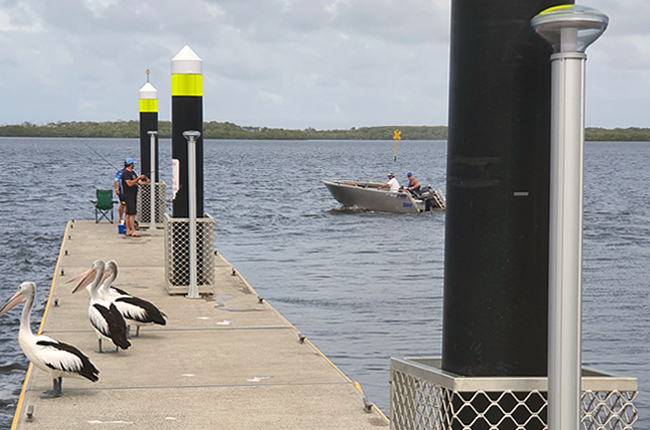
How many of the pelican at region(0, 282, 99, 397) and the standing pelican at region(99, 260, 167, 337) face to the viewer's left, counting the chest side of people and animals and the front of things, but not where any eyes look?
2

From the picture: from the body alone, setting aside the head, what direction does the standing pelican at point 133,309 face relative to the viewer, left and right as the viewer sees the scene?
facing to the left of the viewer

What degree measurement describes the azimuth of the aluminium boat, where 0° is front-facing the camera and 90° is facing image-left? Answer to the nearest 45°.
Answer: approximately 135°

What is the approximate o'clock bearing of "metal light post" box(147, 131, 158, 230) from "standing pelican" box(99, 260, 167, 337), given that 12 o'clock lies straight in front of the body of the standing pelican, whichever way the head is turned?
The metal light post is roughly at 3 o'clock from the standing pelican.

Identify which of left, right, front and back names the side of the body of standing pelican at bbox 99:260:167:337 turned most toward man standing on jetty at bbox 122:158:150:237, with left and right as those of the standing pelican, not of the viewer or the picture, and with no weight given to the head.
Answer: right

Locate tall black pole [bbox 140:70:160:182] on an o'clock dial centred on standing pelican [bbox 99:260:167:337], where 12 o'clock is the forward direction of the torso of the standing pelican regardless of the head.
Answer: The tall black pole is roughly at 3 o'clock from the standing pelican.

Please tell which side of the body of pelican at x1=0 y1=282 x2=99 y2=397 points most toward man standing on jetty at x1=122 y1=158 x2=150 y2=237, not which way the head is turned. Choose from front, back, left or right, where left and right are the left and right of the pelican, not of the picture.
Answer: right

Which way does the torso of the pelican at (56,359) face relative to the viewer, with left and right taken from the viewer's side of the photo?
facing to the left of the viewer

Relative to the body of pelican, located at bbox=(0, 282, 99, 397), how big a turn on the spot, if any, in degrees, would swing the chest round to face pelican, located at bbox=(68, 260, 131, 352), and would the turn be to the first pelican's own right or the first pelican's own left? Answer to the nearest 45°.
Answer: approximately 90° to the first pelican's own right

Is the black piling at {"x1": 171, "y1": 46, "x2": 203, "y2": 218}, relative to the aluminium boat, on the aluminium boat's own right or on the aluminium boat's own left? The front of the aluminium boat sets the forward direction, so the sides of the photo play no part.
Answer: on the aluminium boat's own left
